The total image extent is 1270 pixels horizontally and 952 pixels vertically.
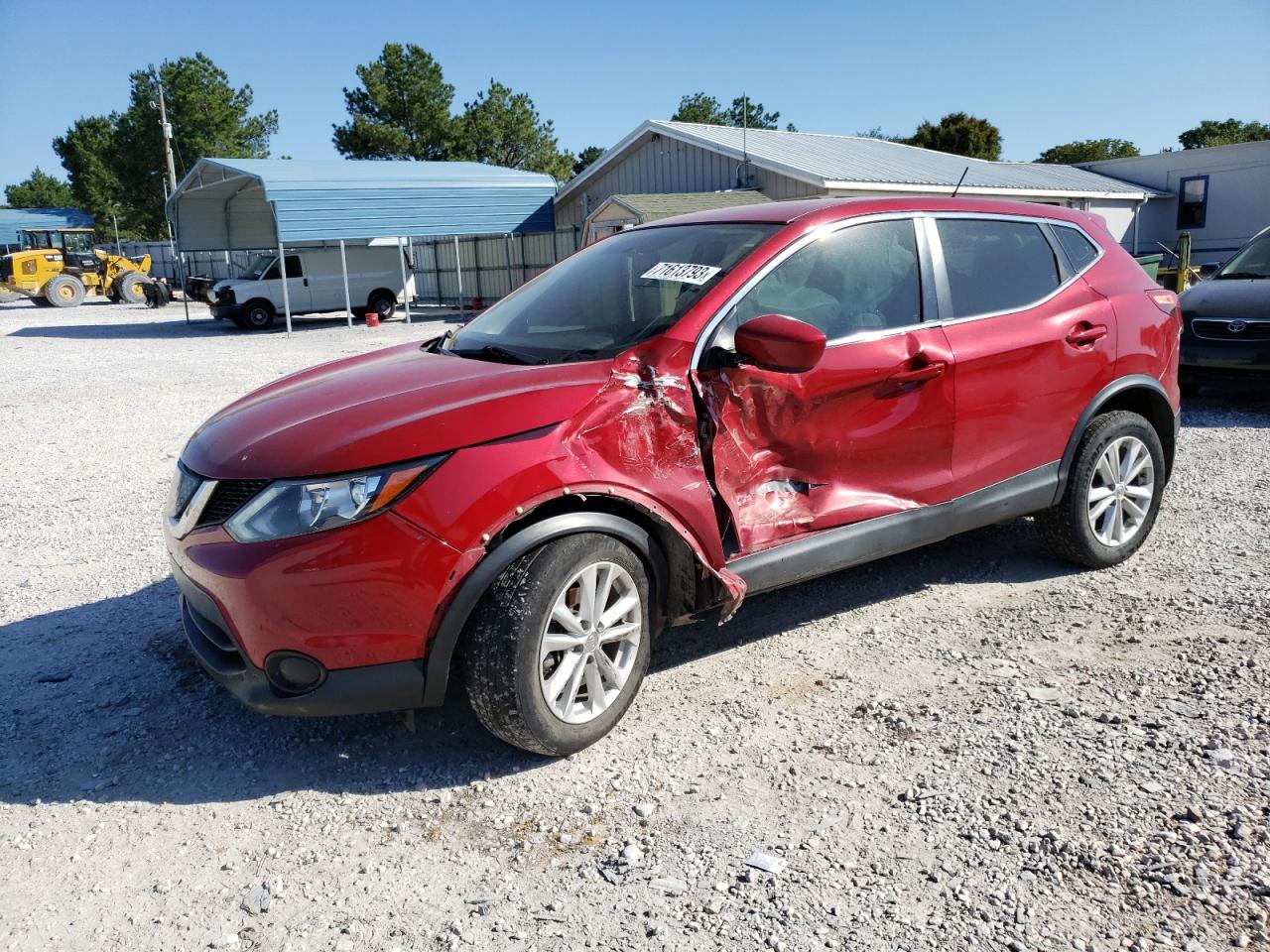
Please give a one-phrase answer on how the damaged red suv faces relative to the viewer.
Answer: facing the viewer and to the left of the viewer

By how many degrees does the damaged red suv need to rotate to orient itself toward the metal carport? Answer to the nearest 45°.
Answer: approximately 135° to its right

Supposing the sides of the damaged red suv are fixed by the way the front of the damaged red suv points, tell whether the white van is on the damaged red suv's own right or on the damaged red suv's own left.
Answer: on the damaged red suv's own right

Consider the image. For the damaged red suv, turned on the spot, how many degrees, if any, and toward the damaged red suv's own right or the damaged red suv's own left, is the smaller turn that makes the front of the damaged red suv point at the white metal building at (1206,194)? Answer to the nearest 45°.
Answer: approximately 180°

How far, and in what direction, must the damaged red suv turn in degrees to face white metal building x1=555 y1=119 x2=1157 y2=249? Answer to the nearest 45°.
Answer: approximately 135° to its right

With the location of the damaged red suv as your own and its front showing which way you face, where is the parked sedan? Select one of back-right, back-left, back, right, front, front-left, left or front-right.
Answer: back
